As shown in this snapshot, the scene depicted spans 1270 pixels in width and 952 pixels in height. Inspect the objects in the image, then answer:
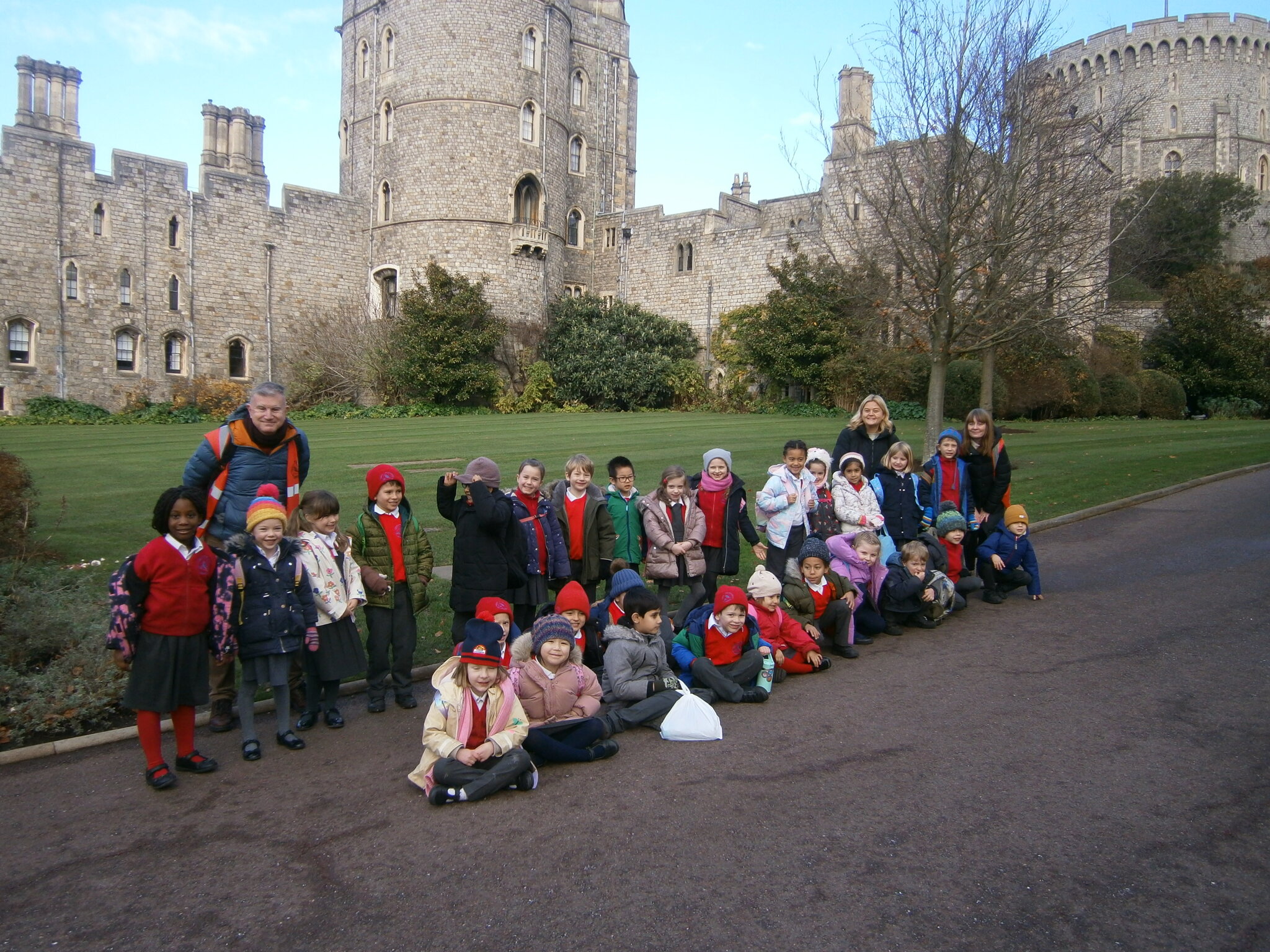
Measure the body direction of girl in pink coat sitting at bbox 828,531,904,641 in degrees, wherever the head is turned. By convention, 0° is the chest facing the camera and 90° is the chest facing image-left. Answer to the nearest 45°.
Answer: approximately 315°

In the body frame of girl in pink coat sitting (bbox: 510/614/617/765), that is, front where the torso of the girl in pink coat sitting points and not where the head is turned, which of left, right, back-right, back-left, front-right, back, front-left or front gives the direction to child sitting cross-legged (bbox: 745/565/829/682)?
back-left

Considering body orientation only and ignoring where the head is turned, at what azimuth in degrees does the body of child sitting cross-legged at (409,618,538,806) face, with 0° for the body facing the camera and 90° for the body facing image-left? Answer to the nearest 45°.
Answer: approximately 0°

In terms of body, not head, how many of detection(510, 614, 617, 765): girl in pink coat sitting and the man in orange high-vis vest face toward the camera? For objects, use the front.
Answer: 2

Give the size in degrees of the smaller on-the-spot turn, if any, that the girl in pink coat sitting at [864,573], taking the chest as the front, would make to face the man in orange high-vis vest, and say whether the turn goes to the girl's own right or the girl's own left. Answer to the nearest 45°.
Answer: approximately 90° to the girl's own right

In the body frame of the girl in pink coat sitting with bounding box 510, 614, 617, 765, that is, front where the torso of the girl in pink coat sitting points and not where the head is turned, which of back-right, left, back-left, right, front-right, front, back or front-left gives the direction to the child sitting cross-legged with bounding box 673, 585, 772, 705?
back-left

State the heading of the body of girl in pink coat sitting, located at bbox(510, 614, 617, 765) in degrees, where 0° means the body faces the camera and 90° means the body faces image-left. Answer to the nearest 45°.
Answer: approximately 0°

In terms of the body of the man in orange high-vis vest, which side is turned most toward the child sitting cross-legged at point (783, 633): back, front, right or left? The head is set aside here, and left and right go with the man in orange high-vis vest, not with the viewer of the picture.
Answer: left

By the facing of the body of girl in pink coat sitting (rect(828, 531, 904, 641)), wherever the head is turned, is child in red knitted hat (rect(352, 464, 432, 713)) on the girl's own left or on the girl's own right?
on the girl's own right

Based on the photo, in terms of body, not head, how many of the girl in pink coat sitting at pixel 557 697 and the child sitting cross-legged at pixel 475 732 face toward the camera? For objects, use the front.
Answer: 2
